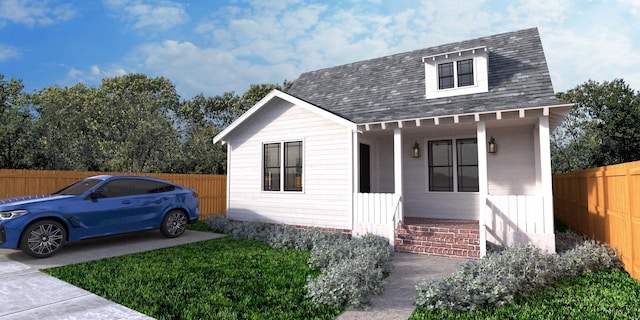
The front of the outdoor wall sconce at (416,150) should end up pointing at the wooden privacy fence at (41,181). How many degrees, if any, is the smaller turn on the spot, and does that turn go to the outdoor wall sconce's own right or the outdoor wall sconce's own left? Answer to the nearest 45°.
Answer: approximately 45° to the outdoor wall sconce's own right

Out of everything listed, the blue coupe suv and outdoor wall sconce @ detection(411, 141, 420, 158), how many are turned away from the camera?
0

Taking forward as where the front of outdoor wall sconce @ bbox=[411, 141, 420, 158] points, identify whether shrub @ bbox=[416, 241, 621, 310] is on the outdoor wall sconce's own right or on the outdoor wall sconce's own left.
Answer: on the outdoor wall sconce's own left

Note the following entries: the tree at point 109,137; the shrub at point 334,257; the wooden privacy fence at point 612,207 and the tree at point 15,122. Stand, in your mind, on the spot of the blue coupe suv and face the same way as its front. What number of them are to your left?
2

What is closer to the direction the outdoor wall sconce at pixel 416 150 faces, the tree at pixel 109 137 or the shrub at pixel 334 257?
the shrub

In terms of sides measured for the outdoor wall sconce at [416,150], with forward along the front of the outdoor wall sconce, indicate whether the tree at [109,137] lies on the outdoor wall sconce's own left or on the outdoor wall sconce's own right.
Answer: on the outdoor wall sconce's own right

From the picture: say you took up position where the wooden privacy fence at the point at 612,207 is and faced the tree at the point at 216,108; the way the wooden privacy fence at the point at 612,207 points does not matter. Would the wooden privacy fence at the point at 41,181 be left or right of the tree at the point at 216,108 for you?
left

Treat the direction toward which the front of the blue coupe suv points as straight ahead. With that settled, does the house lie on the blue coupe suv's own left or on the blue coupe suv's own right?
on the blue coupe suv's own left

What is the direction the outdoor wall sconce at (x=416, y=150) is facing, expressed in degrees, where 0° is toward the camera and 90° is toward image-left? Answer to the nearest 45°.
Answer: approximately 45°

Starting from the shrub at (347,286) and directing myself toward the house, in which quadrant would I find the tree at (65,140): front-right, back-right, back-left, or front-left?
front-left

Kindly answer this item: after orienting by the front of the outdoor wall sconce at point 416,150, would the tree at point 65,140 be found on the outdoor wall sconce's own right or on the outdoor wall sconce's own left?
on the outdoor wall sconce's own right

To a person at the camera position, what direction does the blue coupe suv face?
facing the viewer and to the left of the viewer
